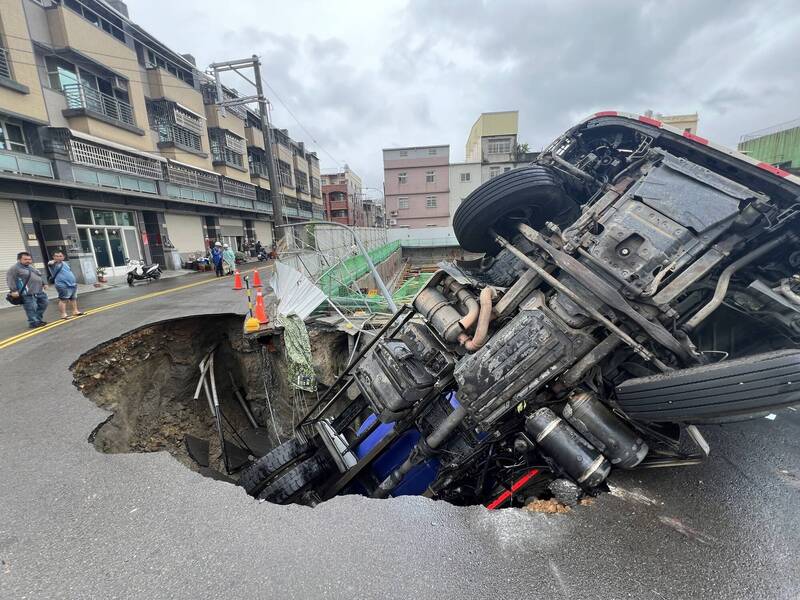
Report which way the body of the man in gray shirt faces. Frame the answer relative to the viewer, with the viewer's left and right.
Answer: facing the viewer and to the right of the viewer

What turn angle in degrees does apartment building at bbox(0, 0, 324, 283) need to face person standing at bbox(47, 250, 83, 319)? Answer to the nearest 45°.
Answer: approximately 45° to its right

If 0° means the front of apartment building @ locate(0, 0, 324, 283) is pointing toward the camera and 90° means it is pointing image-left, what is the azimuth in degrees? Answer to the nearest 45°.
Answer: approximately 315°

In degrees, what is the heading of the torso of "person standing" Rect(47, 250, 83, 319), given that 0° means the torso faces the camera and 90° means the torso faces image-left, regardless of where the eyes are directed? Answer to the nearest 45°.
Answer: approximately 315°

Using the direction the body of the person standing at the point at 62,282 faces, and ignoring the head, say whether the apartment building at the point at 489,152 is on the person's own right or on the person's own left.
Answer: on the person's own left

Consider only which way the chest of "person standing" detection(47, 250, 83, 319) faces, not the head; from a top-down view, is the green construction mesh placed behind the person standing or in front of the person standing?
in front

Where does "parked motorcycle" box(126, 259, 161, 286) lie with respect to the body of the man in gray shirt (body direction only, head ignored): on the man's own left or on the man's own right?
on the man's own left

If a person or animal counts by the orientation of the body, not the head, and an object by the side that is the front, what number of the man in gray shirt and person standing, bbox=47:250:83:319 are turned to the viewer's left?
0
